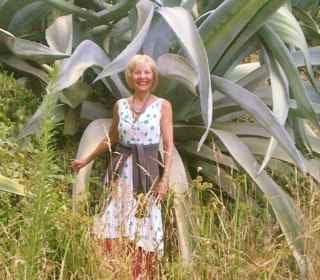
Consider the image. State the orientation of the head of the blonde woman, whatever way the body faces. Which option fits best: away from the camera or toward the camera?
toward the camera

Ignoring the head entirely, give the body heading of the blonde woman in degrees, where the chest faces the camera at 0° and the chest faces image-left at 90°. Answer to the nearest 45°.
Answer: approximately 0°
